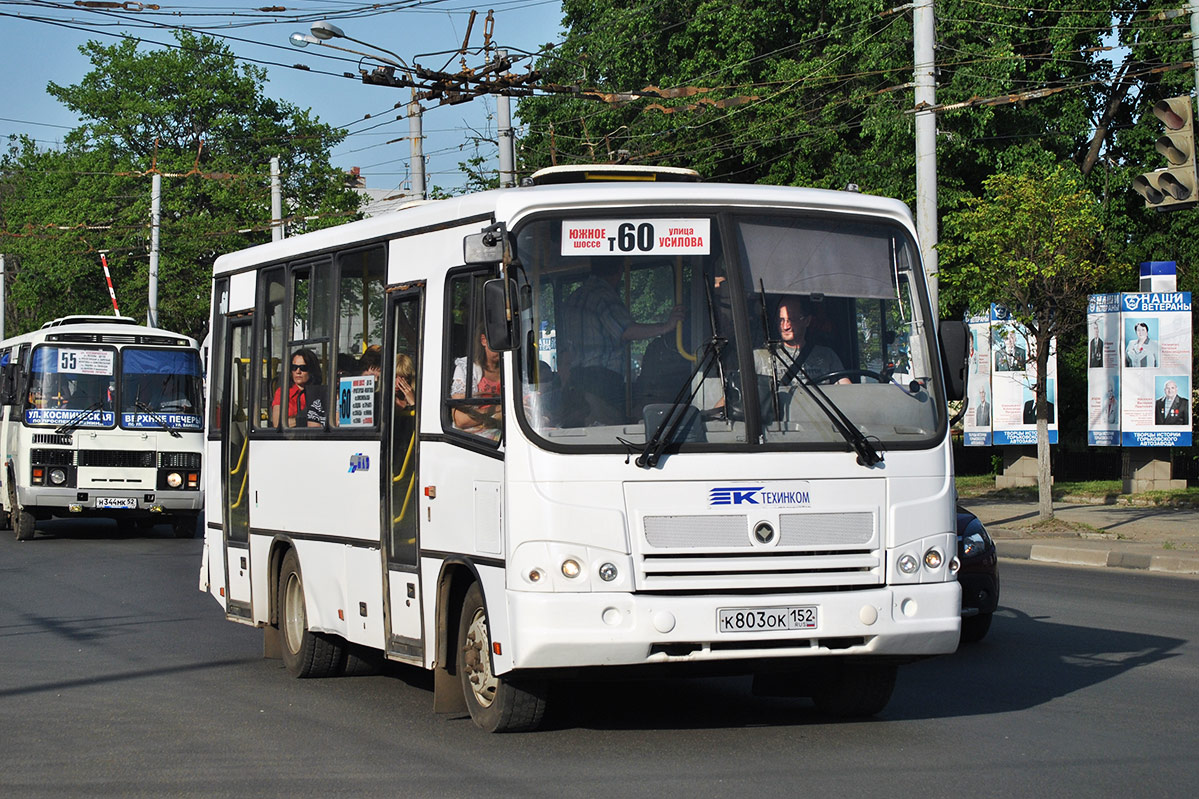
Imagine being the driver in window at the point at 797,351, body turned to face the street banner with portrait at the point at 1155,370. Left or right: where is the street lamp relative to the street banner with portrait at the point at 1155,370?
left

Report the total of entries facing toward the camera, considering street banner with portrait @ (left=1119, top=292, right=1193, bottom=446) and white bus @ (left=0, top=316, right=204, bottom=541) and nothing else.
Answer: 2

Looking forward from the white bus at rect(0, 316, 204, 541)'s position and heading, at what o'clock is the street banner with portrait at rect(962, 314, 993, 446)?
The street banner with portrait is roughly at 9 o'clock from the white bus.

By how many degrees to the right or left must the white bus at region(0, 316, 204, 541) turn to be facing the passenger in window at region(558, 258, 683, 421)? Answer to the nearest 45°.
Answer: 0° — it already faces them

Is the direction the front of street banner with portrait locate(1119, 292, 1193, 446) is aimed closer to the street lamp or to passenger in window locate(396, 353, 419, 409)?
the passenger in window

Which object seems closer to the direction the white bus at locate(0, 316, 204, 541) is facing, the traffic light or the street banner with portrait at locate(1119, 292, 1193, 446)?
the traffic light

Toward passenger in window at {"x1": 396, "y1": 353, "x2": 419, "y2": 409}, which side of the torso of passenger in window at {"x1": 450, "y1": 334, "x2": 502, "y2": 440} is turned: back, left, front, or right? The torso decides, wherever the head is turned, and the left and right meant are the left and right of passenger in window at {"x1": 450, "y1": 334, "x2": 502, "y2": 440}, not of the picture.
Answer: back
